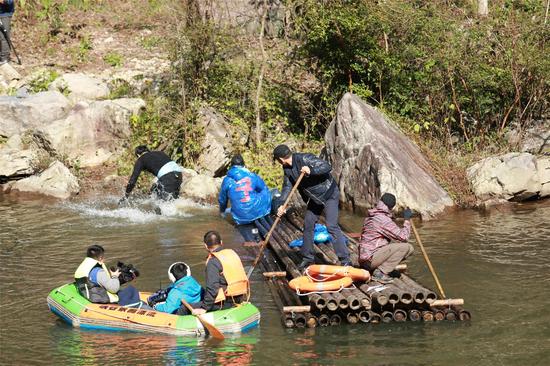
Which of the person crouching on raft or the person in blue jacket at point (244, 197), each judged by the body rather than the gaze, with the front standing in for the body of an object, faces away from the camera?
the person in blue jacket

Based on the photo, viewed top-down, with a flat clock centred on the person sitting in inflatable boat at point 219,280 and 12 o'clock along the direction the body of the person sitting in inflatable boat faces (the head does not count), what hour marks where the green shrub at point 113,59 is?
The green shrub is roughly at 1 o'clock from the person sitting in inflatable boat.

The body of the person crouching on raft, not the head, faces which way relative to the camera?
to the viewer's right

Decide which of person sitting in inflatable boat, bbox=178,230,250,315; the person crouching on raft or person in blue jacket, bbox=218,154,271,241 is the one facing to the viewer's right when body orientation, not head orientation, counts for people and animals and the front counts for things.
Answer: the person crouching on raft

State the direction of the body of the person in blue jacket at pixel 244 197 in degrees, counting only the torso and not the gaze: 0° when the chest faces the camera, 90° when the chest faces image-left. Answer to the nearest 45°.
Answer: approximately 180°

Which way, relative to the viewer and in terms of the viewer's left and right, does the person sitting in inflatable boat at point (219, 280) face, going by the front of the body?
facing away from the viewer and to the left of the viewer
